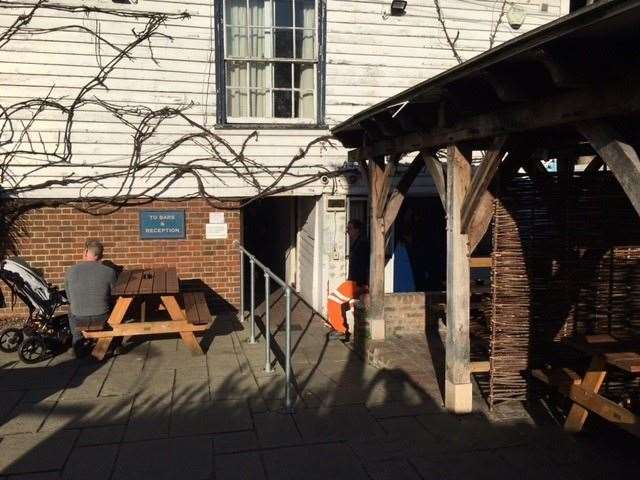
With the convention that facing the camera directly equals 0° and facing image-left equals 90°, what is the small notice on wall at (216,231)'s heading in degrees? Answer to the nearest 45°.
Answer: approximately 0°

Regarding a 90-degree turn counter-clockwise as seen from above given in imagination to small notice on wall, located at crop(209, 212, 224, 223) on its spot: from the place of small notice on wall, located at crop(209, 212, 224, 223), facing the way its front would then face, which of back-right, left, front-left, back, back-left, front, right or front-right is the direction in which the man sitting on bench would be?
back-right

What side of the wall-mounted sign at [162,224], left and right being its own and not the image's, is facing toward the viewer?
front

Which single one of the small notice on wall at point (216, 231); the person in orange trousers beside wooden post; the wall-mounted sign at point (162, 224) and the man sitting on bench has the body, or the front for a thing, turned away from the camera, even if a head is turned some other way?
the man sitting on bench

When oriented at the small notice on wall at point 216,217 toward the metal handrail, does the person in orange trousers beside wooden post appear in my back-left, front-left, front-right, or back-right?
front-left

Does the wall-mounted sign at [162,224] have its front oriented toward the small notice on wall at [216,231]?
no

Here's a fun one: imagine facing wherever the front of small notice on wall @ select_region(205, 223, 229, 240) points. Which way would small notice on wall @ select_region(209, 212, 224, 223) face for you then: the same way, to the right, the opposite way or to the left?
the same way

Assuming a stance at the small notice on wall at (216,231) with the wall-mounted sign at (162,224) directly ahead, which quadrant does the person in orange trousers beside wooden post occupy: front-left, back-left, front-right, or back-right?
back-left

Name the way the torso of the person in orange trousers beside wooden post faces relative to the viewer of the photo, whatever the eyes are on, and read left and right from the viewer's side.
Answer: facing to the left of the viewer

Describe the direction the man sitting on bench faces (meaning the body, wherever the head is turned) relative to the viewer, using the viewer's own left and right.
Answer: facing away from the viewer

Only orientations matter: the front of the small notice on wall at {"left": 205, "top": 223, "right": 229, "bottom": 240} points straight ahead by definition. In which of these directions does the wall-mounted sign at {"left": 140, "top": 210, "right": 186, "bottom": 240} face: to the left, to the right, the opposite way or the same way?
the same way

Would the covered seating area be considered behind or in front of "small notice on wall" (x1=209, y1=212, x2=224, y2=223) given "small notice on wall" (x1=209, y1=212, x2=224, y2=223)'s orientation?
in front

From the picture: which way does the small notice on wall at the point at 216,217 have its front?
toward the camera
